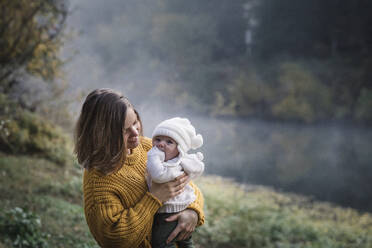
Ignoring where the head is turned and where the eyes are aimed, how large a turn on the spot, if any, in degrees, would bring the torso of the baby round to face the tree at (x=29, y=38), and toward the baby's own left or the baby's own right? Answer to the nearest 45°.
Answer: approximately 90° to the baby's own right

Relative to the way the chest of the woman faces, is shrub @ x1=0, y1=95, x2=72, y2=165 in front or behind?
behind

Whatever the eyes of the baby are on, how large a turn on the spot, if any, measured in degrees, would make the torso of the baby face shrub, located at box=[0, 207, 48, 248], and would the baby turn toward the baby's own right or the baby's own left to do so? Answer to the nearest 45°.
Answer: approximately 90° to the baby's own right

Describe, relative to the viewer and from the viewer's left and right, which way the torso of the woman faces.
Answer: facing the viewer and to the right of the viewer

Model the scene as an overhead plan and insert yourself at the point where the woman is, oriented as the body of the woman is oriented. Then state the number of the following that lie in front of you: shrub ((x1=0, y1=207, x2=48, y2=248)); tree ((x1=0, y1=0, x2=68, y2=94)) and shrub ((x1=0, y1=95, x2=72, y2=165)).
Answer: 0

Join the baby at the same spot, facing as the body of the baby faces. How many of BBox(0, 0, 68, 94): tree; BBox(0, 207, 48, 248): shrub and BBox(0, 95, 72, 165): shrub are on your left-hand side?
0

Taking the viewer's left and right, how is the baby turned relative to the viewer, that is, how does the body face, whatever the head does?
facing the viewer and to the left of the viewer
